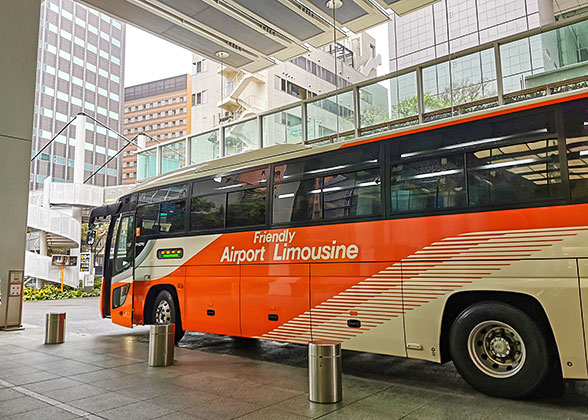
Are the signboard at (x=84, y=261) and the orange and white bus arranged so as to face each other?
yes

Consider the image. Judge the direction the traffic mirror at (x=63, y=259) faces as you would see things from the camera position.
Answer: facing the viewer

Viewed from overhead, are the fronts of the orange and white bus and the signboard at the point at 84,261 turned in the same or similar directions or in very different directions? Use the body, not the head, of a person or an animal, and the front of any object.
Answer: very different directions

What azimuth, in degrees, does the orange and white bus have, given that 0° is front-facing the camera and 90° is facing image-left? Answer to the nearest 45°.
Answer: approximately 135°

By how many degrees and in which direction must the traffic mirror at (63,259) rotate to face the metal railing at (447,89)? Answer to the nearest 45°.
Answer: approximately 45° to its left

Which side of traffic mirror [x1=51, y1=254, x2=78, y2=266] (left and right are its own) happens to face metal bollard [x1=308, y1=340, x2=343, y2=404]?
front

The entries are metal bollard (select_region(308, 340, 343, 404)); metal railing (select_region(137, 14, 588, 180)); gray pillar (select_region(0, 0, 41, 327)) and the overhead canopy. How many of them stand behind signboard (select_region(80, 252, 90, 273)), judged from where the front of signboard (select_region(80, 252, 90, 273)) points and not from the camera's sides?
0

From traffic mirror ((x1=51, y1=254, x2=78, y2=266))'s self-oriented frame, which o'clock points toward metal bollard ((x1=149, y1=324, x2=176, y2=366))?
The metal bollard is roughly at 12 o'clock from the traffic mirror.

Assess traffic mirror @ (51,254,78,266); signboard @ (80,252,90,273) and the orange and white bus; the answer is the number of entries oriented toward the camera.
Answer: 2

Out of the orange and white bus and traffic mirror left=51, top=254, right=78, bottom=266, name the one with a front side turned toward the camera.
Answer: the traffic mirror

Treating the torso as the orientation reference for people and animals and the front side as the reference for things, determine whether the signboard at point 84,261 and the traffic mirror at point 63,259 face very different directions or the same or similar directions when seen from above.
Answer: same or similar directions

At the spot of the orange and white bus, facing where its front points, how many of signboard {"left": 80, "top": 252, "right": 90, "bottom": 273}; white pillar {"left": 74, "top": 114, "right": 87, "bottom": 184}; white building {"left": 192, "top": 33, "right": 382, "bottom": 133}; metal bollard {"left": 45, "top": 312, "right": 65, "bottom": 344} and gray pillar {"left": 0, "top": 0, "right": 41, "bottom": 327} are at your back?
0

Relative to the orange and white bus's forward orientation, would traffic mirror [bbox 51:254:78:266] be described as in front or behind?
in front

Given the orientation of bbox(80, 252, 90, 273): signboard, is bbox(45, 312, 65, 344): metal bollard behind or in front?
in front

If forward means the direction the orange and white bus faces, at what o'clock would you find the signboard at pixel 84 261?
The signboard is roughly at 12 o'clock from the orange and white bus.
